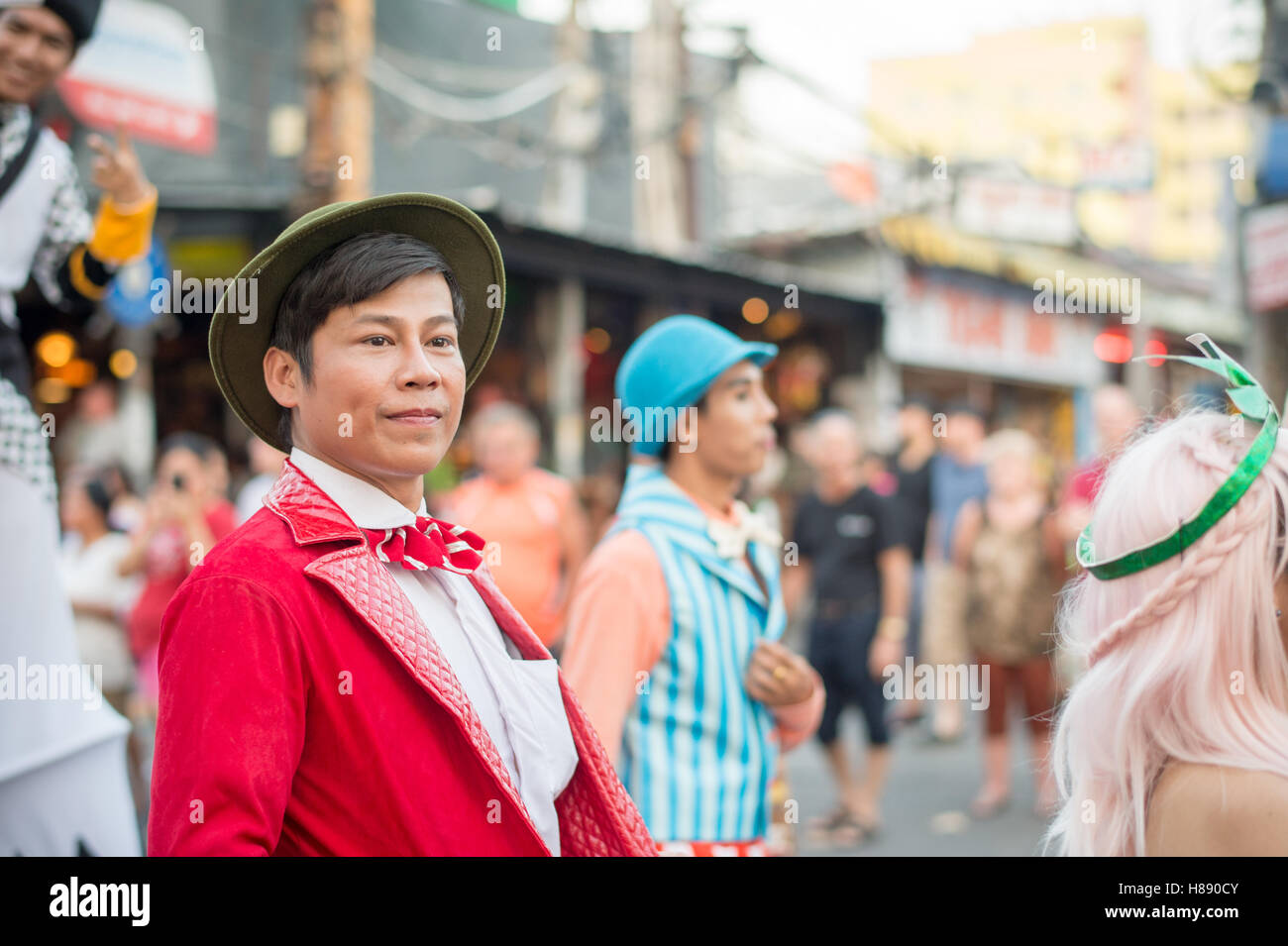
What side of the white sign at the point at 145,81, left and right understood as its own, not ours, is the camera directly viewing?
front

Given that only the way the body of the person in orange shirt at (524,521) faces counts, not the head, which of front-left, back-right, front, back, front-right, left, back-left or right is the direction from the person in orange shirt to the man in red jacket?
front

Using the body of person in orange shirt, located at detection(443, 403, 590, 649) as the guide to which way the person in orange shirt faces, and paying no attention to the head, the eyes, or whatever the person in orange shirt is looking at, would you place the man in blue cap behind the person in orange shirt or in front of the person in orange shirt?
in front

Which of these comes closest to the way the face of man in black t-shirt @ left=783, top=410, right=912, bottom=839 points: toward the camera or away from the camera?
toward the camera

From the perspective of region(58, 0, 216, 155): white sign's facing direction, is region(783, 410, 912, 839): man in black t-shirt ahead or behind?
ahead

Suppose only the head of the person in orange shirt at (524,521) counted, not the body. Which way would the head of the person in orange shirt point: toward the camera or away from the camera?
toward the camera

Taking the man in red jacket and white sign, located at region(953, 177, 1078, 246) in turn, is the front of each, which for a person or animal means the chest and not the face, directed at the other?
no

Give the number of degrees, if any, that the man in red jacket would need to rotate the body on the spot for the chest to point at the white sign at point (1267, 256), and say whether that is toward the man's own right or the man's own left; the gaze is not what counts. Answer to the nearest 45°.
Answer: approximately 90° to the man's own left

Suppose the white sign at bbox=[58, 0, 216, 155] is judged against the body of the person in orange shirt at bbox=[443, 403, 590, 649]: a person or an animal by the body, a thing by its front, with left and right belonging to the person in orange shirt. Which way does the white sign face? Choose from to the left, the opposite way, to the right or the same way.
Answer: the same way

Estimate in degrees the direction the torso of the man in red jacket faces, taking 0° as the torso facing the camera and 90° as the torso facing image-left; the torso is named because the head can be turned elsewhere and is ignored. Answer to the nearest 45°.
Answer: approximately 315°

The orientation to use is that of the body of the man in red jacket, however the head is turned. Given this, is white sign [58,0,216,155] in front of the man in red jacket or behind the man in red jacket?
behind

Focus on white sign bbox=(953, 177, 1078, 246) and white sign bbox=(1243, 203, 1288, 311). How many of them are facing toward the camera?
2

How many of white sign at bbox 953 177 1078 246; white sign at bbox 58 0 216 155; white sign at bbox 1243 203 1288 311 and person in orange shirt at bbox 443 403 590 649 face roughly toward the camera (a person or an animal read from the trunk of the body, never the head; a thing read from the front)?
4

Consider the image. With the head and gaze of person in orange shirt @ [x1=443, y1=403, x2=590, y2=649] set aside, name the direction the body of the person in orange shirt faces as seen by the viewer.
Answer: toward the camera

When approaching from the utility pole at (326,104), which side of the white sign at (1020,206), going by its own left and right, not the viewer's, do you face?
front

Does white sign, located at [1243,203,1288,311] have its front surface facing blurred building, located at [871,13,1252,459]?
no
